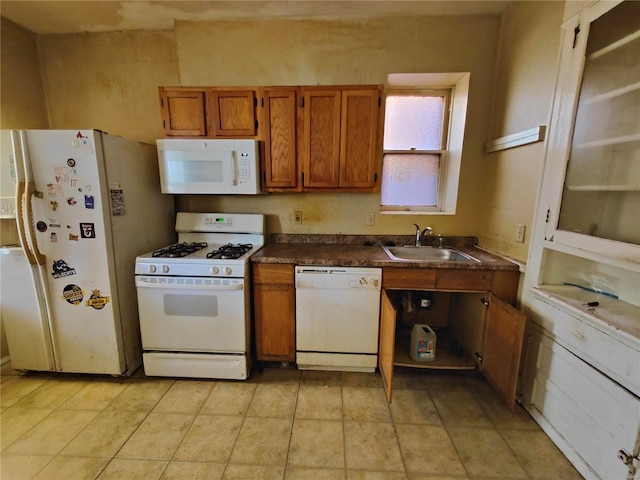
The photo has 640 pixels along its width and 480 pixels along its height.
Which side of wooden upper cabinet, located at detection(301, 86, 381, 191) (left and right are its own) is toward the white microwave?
right

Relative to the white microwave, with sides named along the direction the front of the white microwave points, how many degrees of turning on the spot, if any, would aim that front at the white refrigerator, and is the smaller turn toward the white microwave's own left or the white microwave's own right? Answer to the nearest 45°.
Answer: approximately 90° to the white microwave's own right

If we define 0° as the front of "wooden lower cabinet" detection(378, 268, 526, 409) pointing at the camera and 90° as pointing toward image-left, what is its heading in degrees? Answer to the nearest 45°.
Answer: approximately 0°

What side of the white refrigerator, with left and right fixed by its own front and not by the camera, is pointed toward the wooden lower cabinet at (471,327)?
left

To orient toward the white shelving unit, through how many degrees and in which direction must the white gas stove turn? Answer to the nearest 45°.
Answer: approximately 45° to its left

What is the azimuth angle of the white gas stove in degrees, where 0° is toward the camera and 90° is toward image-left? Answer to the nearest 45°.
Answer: approximately 0°

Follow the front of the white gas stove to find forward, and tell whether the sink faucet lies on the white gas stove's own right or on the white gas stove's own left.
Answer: on the white gas stove's own left

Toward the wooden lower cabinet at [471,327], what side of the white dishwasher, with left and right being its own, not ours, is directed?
left
